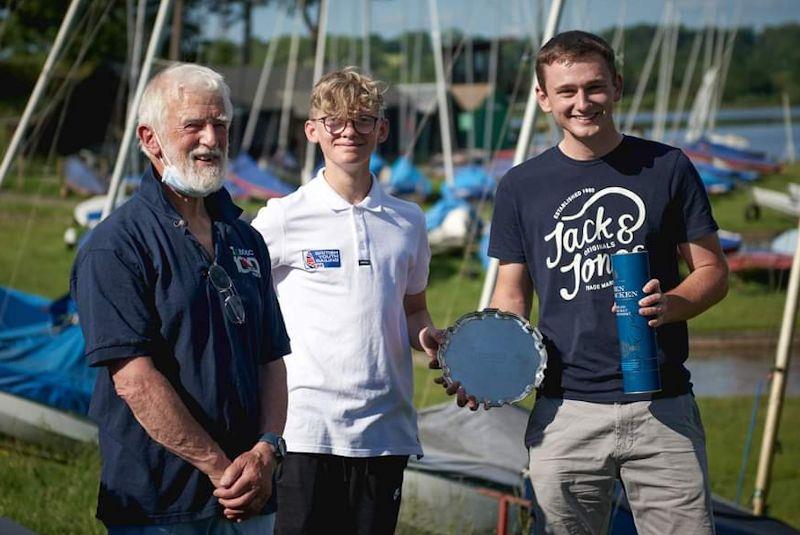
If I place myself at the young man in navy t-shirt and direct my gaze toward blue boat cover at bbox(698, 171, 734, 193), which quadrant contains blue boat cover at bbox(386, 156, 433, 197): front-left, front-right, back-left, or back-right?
front-left

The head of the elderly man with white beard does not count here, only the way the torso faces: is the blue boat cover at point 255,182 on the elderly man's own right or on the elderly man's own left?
on the elderly man's own left

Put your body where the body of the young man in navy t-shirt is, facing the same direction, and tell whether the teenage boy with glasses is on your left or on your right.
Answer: on your right

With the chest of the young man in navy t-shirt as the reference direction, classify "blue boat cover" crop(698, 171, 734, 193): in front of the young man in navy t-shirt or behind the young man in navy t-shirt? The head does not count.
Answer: behind

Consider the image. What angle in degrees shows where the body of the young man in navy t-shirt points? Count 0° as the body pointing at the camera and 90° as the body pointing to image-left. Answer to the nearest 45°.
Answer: approximately 0°

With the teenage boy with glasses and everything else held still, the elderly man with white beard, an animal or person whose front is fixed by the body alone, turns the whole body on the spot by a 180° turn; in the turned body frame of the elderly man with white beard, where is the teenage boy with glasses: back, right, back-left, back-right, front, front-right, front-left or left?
right

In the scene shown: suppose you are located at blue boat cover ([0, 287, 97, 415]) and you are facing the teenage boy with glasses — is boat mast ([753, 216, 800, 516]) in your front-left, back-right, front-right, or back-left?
front-left

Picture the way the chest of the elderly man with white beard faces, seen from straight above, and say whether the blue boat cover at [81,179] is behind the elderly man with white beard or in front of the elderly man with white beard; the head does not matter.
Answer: behind

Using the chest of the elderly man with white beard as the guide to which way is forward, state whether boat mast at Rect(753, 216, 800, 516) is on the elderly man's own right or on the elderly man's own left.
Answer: on the elderly man's own left

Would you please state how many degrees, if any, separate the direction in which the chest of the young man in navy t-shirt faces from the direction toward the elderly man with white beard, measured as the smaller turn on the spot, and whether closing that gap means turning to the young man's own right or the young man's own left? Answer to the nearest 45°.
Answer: approximately 45° to the young man's own right

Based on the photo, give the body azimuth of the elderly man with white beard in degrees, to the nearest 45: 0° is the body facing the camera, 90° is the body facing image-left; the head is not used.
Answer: approximately 315°

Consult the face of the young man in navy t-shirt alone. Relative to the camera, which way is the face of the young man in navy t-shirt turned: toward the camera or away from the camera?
toward the camera

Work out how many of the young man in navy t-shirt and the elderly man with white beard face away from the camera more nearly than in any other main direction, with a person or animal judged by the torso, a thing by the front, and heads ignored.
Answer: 0
